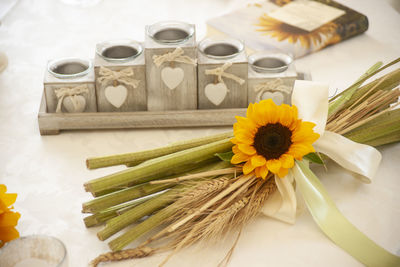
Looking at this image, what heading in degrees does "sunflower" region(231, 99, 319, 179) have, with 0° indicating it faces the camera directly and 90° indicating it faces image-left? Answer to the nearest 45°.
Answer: approximately 0°
